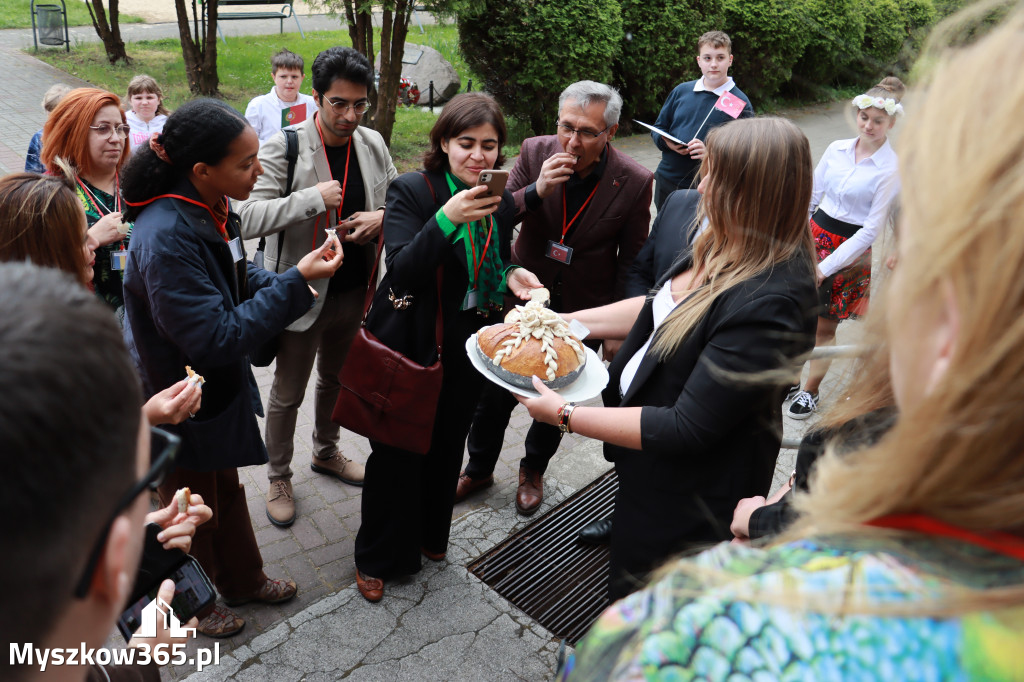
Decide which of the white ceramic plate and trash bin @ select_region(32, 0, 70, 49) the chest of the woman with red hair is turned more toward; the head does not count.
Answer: the white ceramic plate

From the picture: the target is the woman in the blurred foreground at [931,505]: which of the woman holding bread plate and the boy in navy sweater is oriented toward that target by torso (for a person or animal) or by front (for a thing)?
the boy in navy sweater

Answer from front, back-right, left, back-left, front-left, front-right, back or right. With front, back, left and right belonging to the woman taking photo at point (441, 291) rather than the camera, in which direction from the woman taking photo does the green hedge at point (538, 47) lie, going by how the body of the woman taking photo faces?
back-left

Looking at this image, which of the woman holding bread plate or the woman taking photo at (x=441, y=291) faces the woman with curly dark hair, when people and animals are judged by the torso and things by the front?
the woman holding bread plate

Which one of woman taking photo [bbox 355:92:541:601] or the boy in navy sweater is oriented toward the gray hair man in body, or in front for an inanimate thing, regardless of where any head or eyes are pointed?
the boy in navy sweater

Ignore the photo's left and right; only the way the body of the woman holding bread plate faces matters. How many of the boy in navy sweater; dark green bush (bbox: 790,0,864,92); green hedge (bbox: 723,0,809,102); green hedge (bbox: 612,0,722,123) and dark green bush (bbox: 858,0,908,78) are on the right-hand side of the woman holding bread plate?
5

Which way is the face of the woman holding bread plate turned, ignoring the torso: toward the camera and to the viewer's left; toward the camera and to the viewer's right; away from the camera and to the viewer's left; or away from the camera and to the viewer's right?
away from the camera and to the viewer's left

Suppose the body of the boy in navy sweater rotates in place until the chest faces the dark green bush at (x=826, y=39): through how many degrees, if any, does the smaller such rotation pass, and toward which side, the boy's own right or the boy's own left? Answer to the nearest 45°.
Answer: approximately 180°

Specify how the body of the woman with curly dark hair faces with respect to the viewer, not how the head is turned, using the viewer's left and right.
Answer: facing to the right of the viewer

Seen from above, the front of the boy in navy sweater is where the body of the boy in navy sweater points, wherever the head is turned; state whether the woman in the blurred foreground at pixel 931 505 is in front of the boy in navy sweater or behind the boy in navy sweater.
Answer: in front

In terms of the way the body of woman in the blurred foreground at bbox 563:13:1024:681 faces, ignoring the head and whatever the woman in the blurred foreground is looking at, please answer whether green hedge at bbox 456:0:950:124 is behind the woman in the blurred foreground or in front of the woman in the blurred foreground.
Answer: in front

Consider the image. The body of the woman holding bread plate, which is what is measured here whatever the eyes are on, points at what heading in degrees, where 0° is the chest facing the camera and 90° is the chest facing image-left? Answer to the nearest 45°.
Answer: approximately 90°

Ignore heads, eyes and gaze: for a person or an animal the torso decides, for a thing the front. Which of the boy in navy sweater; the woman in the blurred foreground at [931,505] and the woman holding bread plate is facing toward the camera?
the boy in navy sweater

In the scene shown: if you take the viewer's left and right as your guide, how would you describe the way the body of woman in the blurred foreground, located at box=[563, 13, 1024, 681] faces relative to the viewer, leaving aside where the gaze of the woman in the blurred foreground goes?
facing away from the viewer and to the left of the viewer

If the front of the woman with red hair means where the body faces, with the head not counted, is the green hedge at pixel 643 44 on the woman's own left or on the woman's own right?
on the woman's own left
